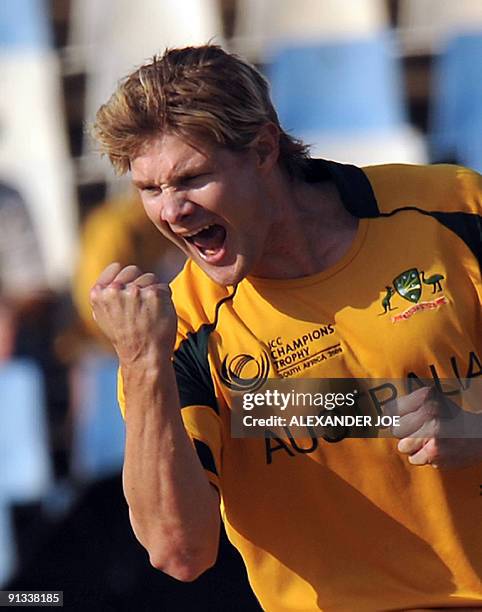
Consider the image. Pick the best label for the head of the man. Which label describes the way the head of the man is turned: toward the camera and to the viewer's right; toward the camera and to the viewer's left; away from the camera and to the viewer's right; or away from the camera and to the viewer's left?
toward the camera and to the viewer's left

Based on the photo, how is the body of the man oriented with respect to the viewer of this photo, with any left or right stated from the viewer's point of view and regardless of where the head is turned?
facing the viewer and to the left of the viewer

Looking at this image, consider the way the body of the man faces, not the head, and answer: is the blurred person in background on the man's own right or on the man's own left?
on the man's own right
